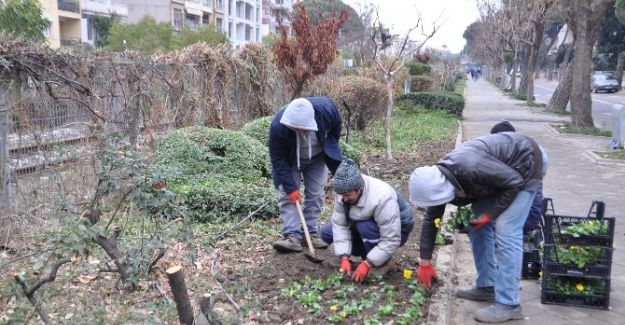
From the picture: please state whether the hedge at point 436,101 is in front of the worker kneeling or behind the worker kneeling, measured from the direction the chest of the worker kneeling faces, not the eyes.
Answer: behind

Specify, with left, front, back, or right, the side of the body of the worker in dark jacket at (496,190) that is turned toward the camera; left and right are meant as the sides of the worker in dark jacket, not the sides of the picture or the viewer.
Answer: left

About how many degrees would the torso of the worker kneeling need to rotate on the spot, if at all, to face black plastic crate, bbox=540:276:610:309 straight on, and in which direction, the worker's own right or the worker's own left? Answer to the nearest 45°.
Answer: approximately 135° to the worker's own left

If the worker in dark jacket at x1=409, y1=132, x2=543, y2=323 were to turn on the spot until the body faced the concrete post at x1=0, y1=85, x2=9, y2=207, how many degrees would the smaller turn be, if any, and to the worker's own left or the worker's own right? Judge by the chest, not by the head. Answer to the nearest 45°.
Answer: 0° — they already face it

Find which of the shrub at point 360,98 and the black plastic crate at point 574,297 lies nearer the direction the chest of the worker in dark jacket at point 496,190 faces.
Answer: the shrub

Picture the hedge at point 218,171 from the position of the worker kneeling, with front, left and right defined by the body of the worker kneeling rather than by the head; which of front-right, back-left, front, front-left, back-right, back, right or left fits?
right

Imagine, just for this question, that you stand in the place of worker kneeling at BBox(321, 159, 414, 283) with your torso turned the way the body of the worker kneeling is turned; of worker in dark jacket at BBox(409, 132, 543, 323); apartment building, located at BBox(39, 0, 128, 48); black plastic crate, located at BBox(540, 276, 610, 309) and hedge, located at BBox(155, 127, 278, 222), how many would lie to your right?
2

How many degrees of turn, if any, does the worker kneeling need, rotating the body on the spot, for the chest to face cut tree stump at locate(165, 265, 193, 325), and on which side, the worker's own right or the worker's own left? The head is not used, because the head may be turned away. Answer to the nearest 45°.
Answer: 0° — they already face it

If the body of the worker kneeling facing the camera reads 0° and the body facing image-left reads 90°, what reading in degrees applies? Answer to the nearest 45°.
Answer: approximately 45°

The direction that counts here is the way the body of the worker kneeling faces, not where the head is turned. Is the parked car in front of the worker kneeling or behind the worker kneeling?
behind

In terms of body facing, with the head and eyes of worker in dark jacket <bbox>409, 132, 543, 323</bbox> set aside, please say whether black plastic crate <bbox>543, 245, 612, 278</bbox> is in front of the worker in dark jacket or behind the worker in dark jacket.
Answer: behind

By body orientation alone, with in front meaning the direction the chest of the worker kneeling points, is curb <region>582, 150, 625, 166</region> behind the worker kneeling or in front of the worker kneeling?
behind

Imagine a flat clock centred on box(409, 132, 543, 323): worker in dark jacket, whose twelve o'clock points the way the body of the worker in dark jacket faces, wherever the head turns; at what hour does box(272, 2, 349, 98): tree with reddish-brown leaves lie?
The tree with reddish-brown leaves is roughly at 2 o'clock from the worker in dark jacket.

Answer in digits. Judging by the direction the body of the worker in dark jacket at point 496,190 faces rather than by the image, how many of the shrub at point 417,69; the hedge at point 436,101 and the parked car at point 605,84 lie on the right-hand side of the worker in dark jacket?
3

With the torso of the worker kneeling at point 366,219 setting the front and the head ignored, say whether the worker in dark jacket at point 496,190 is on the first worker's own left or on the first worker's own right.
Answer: on the first worker's own left

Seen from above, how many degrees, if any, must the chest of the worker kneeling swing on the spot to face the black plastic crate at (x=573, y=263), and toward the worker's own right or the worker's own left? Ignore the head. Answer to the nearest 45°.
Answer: approximately 135° to the worker's own left
